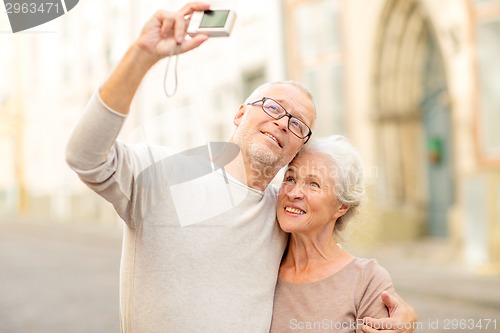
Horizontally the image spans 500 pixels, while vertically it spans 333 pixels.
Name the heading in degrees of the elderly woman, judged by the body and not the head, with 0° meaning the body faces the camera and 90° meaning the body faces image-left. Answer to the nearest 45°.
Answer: approximately 45°

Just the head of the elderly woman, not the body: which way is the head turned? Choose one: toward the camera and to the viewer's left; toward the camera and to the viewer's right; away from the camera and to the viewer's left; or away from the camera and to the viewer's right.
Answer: toward the camera and to the viewer's left
